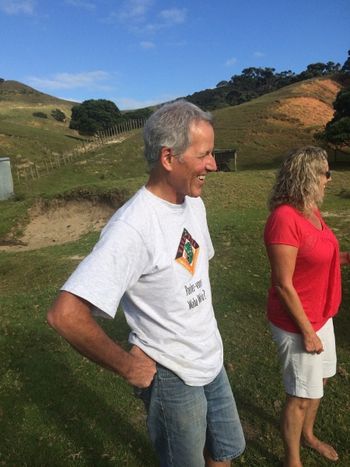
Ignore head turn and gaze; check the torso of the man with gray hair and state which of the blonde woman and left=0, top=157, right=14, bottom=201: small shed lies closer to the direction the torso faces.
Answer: the blonde woman

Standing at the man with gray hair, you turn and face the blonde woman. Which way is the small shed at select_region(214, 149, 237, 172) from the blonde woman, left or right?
left

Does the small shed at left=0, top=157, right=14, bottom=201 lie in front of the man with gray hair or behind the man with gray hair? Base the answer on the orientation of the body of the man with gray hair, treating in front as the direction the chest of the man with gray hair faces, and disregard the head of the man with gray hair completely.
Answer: behind

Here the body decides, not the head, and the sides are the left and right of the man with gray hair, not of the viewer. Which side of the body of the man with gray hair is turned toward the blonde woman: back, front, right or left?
left

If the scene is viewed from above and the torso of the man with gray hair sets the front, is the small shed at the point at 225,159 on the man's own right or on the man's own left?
on the man's own left

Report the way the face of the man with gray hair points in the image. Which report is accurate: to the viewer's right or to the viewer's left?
to the viewer's right

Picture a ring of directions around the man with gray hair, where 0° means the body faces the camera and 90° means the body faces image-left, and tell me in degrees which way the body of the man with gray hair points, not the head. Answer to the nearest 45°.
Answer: approximately 315°

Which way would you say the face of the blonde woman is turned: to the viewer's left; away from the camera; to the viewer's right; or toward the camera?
to the viewer's right

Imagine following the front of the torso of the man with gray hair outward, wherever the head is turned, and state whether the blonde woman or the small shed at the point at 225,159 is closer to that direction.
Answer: the blonde woman
